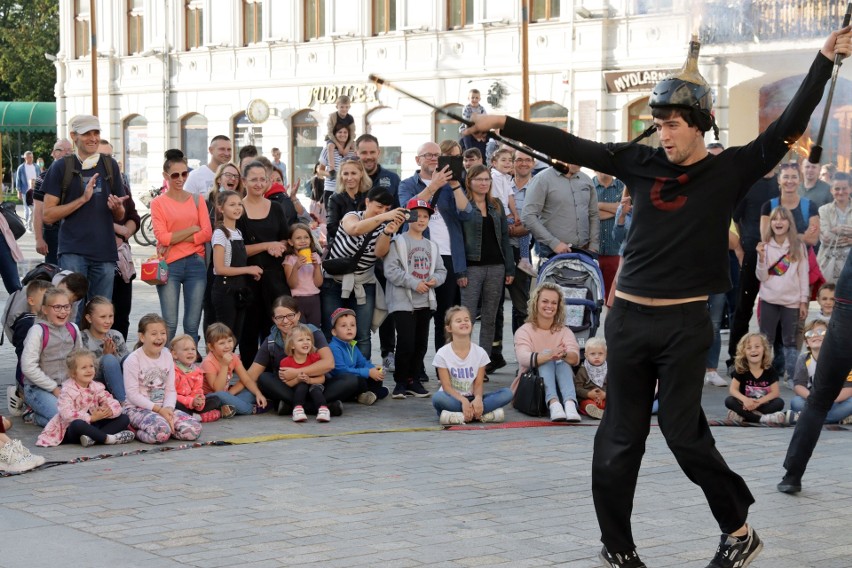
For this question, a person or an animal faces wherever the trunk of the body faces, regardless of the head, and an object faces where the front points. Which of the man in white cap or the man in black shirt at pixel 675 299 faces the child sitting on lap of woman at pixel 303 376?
the man in white cap

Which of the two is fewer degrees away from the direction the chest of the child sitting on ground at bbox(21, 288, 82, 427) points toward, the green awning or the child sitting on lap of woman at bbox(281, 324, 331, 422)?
the child sitting on lap of woman

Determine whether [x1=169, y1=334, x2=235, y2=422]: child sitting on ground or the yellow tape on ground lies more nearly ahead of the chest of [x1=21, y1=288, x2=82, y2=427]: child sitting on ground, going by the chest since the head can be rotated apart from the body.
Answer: the yellow tape on ground

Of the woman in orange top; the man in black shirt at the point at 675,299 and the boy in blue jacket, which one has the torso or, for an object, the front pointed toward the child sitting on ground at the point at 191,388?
the woman in orange top

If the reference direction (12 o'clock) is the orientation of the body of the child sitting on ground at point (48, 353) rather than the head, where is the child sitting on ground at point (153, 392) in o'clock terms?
the child sitting on ground at point (153, 392) is roughly at 11 o'clock from the child sitting on ground at point (48, 353).

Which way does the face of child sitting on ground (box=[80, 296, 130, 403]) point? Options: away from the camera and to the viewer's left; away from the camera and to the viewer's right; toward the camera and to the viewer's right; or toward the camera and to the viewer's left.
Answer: toward the camera and to the viewer's right

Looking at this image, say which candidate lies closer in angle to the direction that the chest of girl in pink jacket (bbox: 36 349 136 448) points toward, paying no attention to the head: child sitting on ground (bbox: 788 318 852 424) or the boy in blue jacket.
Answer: the child sitting on ground

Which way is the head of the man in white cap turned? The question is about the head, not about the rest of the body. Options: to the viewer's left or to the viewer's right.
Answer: to the viewer's right

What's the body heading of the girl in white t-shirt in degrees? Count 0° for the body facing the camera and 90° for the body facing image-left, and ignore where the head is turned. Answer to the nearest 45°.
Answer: approximately 0°
